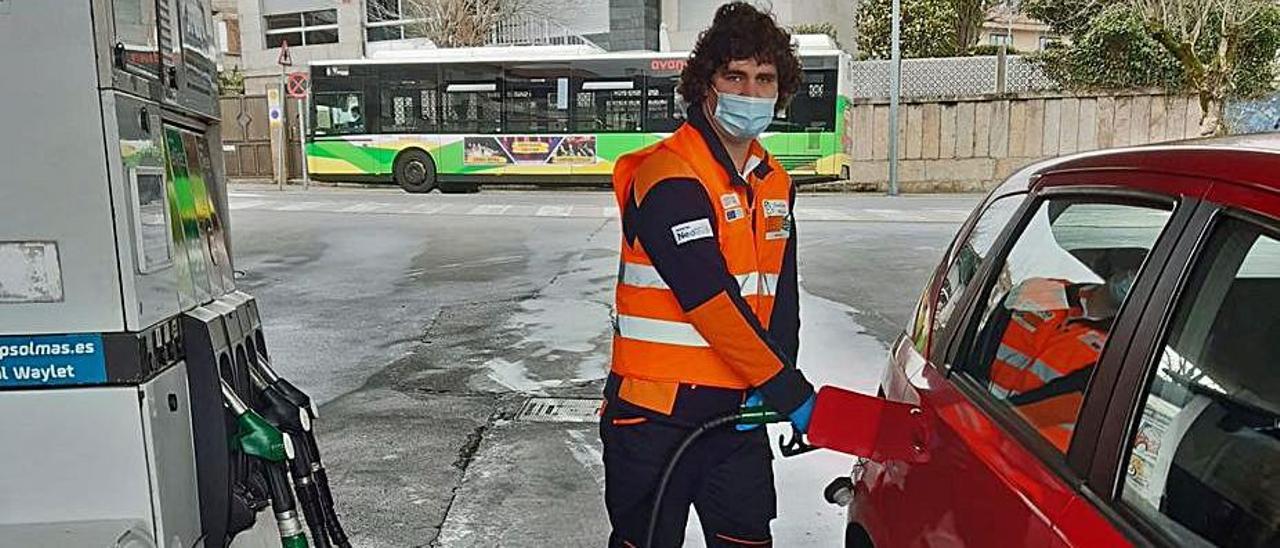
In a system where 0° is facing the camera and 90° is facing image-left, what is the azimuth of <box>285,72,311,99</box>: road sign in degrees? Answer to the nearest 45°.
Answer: approximately 0°

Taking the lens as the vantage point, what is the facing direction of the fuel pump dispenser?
facing to the right of the viewer

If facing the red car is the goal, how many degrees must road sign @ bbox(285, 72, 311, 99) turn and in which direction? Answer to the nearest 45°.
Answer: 0° — it already faces it

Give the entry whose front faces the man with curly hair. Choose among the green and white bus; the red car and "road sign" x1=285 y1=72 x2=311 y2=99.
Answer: the road sign

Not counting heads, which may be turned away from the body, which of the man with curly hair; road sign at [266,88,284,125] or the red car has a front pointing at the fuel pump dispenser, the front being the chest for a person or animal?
the road sign

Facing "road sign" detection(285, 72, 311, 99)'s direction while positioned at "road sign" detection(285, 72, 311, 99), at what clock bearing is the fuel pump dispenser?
The fuel pump dispenser is roughly at 12 o'clock from the road sign.

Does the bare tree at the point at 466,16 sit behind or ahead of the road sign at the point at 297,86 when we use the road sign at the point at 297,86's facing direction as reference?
behind

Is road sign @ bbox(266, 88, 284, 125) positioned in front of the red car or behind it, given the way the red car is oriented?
behind

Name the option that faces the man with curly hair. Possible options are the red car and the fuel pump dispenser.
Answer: the fuel pump dispenser

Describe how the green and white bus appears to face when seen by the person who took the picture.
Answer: facing to the left of the viewer

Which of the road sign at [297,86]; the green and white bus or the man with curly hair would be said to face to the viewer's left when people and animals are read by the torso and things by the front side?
the green and white bus
